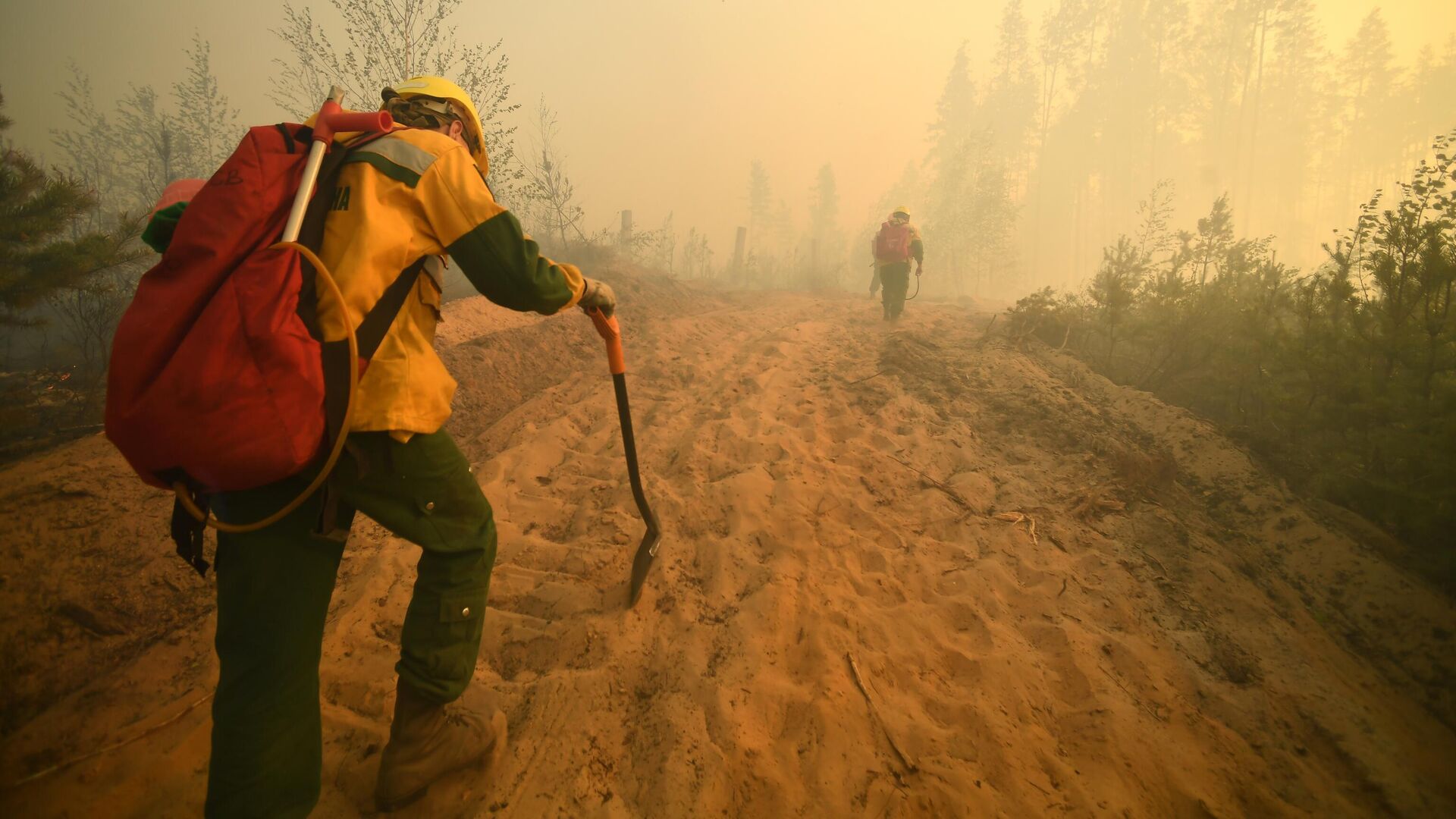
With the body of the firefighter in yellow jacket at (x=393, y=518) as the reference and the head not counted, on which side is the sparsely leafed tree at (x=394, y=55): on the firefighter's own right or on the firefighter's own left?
on the firefighter's own left

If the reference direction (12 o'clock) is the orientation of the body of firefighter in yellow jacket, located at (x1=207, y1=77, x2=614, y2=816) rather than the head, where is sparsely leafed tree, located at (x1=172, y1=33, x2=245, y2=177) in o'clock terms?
The sparsely leafed tree is roughly at 10 o'clock from the firefighter in yellow jacket.

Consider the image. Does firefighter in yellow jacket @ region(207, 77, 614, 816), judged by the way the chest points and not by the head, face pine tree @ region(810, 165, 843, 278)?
yes

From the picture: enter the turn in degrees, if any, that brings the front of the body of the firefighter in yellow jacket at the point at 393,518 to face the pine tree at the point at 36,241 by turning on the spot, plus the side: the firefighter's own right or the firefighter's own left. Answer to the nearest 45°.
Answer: approximately 90° to the firefighter's own left

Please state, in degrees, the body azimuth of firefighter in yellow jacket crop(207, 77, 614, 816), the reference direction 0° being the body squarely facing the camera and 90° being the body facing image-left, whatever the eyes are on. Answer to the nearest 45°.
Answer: approximately 225°

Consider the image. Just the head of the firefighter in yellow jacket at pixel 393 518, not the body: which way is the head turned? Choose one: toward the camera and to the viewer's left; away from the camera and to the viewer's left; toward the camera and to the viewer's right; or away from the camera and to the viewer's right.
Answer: away from the camera and to the viewer's right
